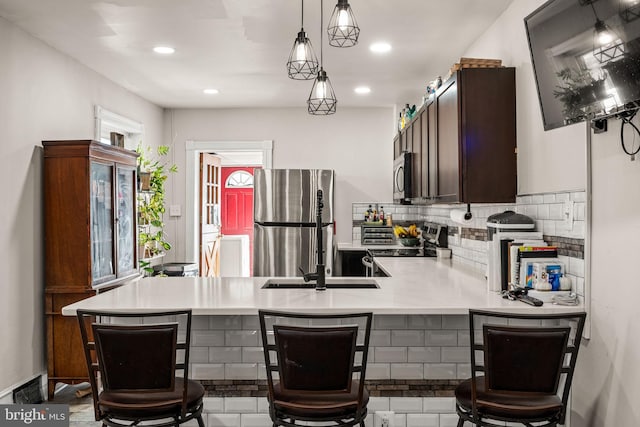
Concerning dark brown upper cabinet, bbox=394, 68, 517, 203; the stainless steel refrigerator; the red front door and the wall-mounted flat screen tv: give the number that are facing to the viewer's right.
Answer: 0

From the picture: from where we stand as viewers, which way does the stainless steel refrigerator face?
facing the viewer

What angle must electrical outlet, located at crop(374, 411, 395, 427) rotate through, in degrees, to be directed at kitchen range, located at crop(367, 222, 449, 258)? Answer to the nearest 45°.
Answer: approximately 180°

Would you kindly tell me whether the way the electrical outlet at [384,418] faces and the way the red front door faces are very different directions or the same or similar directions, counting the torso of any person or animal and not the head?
same or similar directions

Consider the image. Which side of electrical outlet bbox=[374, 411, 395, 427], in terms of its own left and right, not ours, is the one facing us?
front

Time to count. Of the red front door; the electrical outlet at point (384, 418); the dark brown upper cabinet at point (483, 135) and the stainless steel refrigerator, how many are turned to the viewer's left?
1

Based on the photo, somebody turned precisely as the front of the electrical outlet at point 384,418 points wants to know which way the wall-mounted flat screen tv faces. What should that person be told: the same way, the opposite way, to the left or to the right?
to the right

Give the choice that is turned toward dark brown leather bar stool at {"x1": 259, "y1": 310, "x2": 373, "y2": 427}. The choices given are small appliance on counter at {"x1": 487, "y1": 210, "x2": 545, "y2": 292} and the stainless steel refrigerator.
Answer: the stainless steel refrigerator

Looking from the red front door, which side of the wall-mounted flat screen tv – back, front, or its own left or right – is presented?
right

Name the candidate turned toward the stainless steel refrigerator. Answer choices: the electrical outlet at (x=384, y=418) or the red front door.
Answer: the red front door

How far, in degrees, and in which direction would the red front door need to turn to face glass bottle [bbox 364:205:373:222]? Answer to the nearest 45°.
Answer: approximately 45° to its left

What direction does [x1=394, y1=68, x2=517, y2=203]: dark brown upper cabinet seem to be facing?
to the viewer's left

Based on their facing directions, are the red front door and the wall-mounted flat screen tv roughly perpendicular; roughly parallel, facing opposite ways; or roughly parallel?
roughly perpendicular

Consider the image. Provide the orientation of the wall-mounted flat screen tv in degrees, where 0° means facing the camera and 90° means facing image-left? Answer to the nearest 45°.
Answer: approximately 45°

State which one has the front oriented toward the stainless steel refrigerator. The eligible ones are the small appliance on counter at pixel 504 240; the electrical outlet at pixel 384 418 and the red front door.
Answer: the red front door

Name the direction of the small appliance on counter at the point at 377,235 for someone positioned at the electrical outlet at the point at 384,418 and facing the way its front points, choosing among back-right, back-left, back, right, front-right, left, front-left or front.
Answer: back

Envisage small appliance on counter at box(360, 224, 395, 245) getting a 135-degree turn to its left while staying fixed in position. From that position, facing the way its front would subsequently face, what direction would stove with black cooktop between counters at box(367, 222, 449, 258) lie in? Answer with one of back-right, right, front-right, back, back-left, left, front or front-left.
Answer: right
